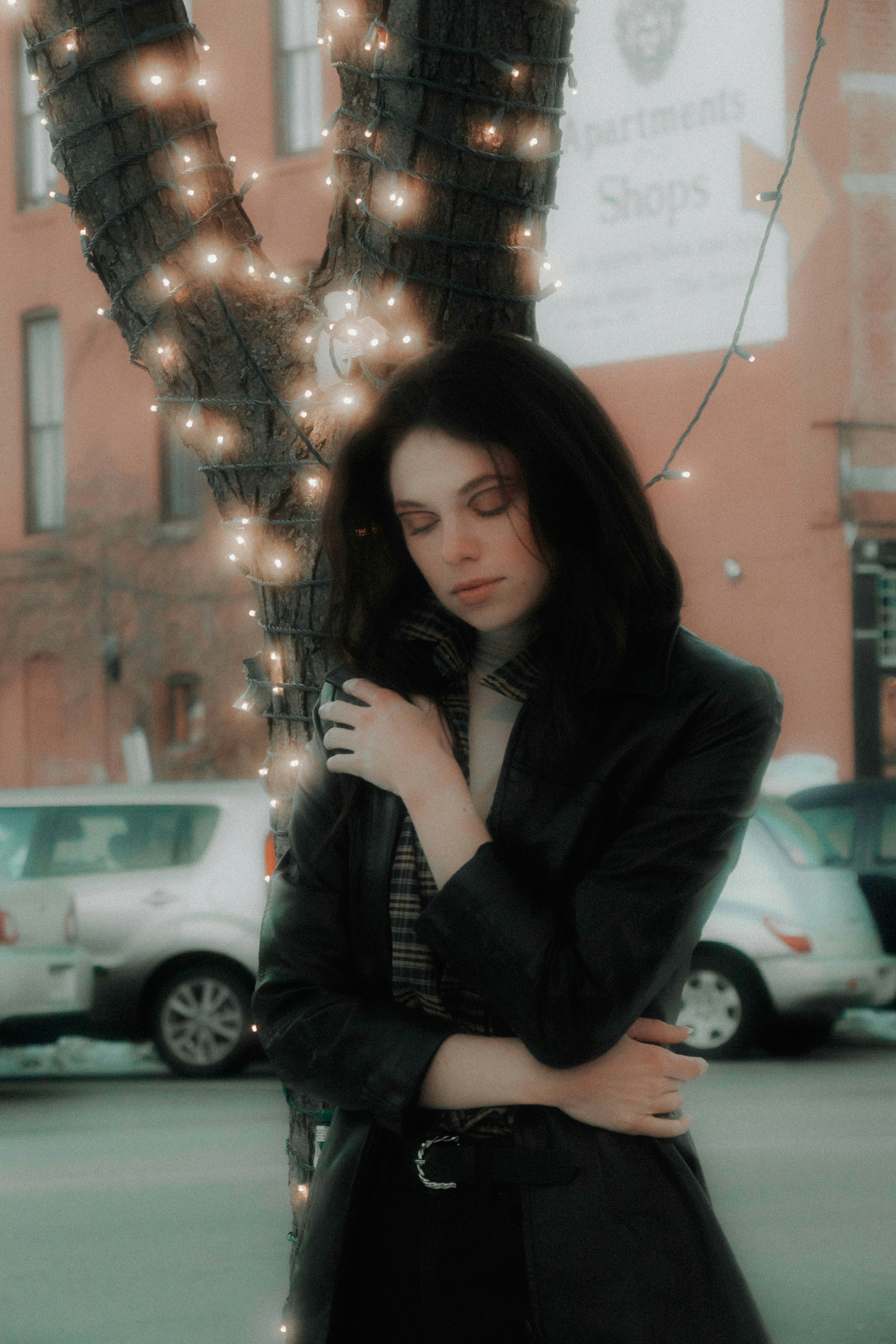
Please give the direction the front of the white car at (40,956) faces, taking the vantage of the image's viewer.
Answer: facing away from the viewer and to the left of the viewer

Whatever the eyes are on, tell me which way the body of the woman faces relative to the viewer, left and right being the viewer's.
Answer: facing the viewer and to the left of the viewer

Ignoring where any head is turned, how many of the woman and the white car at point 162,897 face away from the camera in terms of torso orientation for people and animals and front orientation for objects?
0

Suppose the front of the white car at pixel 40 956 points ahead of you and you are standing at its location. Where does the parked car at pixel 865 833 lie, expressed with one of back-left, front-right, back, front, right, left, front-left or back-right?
back-right

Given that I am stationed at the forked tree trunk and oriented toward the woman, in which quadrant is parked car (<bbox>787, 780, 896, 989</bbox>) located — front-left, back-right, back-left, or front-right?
back-left

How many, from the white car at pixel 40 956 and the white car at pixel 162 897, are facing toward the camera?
0

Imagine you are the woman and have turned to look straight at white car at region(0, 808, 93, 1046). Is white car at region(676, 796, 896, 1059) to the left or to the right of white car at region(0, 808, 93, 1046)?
right
